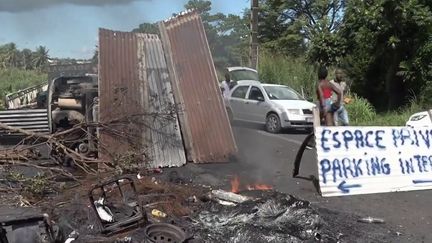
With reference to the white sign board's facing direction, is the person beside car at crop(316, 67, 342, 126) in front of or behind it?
behind

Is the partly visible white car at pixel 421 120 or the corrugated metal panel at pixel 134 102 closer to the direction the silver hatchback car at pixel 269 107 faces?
the partly visible white car

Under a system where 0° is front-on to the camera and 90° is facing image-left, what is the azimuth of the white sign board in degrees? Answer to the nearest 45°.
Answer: approximately 0°

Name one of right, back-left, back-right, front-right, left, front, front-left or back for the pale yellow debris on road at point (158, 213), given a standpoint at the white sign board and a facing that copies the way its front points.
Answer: front-right

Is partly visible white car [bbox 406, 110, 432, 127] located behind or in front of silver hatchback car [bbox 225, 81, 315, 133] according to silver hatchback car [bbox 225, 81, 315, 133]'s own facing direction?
in front

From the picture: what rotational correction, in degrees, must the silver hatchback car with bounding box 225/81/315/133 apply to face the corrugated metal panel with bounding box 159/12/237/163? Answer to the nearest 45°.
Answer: approximately 45° to its right

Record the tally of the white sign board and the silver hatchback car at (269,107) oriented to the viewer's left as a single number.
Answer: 0

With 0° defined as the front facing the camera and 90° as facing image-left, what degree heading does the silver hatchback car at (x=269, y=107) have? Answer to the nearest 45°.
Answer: approximately 315°

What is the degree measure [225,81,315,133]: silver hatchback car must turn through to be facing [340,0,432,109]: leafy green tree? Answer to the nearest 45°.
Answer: approximately 90° to its left

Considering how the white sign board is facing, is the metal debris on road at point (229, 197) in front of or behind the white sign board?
in front

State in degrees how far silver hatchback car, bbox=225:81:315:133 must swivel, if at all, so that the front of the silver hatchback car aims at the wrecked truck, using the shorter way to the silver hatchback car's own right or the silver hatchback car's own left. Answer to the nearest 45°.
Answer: approximately 90° to the silver hatchback car's own right

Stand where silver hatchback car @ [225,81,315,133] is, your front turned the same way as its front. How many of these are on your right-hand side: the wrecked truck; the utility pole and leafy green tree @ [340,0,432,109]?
1

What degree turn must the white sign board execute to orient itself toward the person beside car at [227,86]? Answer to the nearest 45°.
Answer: approximately 135° to its right

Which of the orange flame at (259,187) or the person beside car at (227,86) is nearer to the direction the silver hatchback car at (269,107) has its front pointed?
the orange flame

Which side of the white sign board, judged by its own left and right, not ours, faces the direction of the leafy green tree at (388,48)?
back
